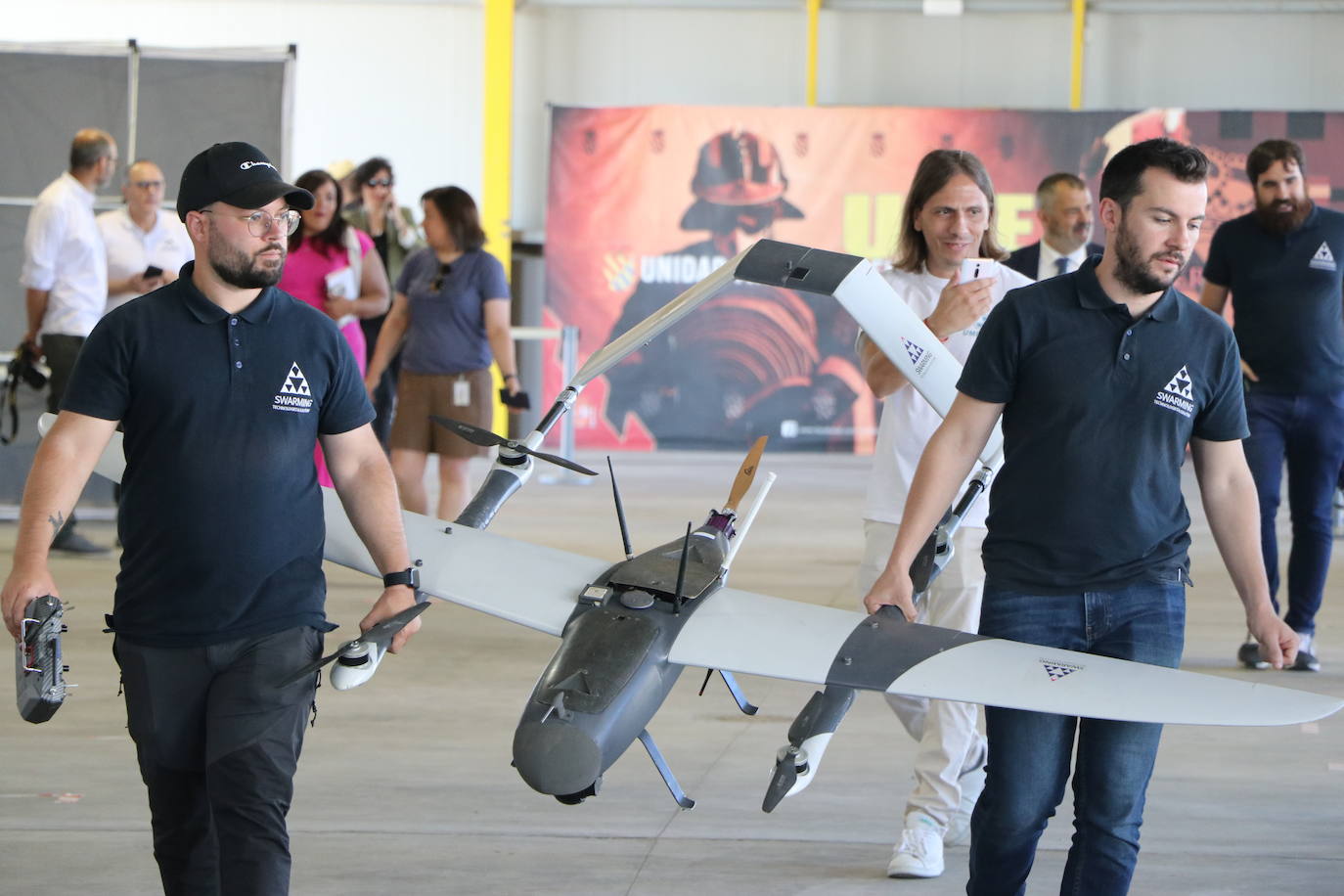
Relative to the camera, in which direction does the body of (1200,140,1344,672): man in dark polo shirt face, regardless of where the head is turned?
toward the camera

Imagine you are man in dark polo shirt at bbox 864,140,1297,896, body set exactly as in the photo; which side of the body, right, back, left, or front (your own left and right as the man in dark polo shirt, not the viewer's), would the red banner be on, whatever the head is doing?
back

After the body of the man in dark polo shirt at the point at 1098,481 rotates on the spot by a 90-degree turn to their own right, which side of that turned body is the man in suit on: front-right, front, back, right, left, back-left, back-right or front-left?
right

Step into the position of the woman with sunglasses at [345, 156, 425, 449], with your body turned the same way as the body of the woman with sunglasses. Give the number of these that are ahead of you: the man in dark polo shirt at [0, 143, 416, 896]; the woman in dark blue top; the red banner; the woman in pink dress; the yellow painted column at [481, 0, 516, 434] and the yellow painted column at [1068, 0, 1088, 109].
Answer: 3

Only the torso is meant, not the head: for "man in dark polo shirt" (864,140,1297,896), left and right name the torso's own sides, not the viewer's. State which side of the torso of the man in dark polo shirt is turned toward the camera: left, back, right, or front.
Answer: front

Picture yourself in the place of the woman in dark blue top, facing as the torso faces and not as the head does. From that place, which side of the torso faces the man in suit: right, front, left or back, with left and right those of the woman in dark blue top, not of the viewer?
left

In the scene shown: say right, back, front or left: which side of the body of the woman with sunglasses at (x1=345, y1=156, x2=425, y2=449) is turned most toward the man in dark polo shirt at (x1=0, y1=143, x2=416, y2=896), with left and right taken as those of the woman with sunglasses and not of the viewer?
front

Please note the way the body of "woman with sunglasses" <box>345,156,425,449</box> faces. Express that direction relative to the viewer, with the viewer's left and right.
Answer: facing the viewer

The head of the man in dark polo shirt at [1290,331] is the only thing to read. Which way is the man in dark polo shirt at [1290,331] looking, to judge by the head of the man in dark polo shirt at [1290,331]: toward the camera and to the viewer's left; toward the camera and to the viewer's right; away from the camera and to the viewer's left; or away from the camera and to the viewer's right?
toward the camera and to the viewer's left

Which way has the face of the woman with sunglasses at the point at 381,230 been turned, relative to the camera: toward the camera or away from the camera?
toward the camera

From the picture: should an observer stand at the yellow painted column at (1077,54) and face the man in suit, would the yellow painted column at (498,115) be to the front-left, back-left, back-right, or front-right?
front-right

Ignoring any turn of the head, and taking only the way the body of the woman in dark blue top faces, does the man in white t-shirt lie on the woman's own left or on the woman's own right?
on the woman's own left

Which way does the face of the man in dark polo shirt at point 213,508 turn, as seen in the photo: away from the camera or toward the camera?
toward the camera
